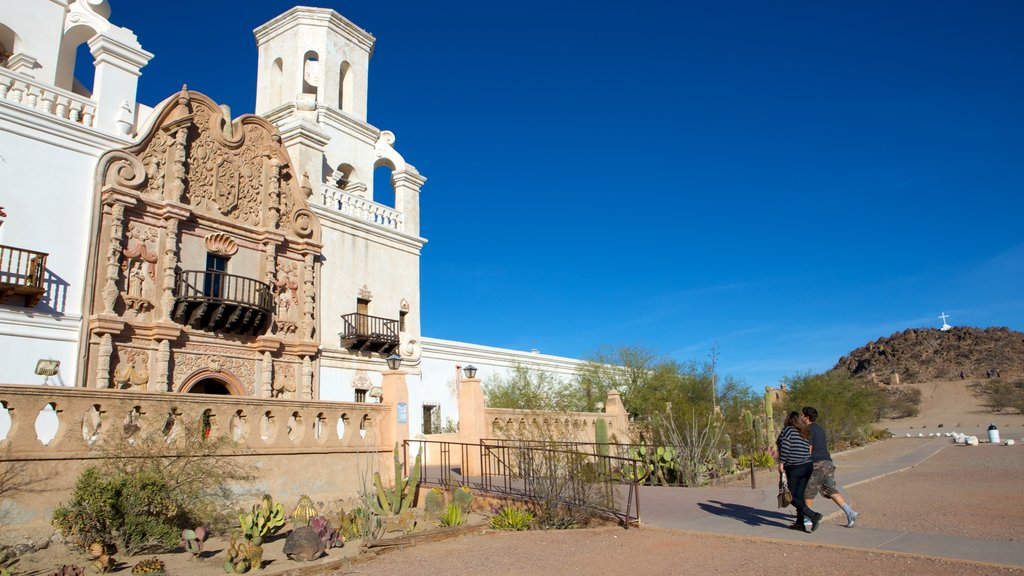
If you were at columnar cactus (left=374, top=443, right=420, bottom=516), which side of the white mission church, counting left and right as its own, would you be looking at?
front

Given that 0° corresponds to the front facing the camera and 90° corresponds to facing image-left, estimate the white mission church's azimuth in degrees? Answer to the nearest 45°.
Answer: approximately 315°

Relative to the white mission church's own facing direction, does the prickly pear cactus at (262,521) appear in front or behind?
in front

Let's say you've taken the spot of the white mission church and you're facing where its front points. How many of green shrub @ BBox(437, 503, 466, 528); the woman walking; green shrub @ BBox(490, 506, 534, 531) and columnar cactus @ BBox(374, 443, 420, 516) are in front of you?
4

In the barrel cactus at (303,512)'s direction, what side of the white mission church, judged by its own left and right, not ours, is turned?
front

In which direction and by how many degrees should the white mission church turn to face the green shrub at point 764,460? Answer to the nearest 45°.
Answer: approximately 45° to its left

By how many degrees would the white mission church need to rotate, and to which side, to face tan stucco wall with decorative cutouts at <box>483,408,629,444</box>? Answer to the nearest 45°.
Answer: approximately 45° to its left

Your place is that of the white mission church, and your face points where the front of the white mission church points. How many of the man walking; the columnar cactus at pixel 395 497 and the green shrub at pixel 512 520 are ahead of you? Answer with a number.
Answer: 3

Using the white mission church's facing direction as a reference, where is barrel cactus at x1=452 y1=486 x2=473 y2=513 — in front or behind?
in front

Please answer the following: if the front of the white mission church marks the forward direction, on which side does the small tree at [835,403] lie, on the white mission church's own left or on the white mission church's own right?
on the white mission church's own left

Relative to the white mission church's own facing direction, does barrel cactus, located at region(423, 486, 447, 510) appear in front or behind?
in front

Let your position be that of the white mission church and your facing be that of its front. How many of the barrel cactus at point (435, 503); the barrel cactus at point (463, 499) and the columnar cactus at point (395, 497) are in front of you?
3

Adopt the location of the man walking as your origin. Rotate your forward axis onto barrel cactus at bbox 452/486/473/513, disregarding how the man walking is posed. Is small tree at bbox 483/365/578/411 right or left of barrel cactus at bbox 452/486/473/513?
right

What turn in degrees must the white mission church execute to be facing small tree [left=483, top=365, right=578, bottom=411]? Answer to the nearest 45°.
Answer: approximately 90° to its left
